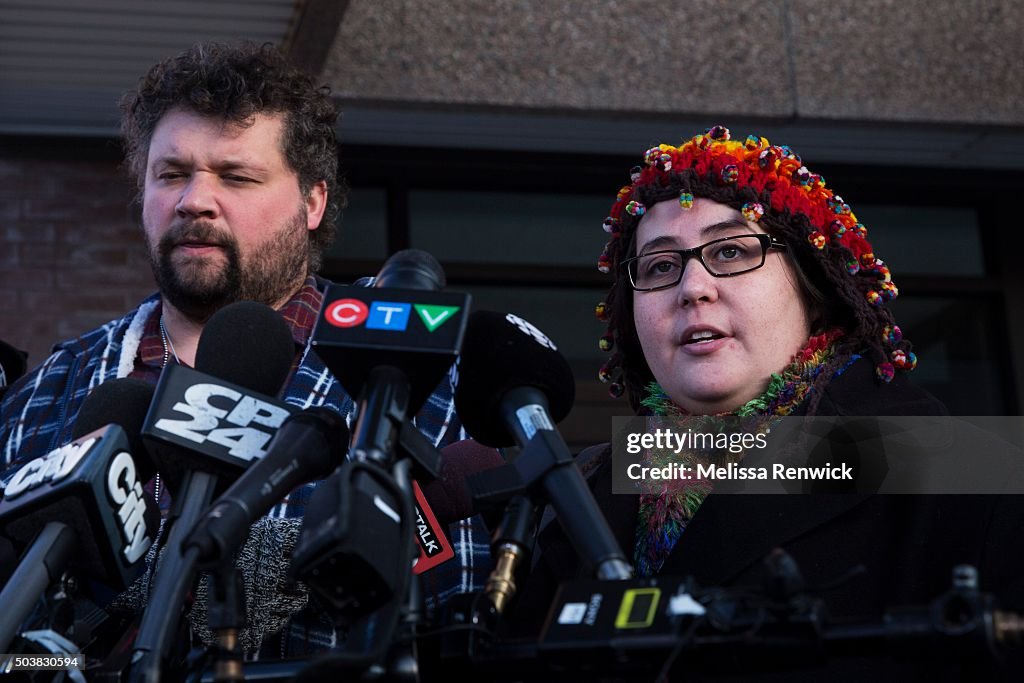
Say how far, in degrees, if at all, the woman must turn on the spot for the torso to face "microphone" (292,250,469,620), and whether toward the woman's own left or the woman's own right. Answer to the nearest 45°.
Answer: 0° — they already face it

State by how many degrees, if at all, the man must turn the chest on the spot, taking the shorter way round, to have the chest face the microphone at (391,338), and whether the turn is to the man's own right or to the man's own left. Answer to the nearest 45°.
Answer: approximately 45° to the man's own left

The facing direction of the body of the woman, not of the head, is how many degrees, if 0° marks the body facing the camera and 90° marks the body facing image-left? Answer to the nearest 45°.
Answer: approximately 45°

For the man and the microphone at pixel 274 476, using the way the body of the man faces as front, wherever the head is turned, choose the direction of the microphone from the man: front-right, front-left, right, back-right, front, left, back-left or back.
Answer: front-left

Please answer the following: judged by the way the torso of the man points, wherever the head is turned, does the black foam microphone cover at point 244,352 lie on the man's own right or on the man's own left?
on the man's own left

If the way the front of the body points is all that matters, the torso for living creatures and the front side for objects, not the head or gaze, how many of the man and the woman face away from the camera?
0

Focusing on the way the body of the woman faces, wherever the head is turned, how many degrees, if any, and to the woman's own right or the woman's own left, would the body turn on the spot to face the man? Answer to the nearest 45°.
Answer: approximately 45° to the woman's own right

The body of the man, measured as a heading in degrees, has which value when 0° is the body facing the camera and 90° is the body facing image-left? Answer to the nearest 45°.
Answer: approximately 45°

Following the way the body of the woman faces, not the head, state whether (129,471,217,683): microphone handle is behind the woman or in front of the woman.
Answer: in front

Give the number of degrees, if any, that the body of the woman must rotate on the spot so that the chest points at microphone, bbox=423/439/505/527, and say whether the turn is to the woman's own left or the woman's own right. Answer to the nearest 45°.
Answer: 0° — they already face it

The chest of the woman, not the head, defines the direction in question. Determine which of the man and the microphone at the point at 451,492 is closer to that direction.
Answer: the microphone

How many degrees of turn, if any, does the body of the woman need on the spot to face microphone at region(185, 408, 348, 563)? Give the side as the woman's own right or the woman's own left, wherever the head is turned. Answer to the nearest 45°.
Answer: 0° — they already face it
